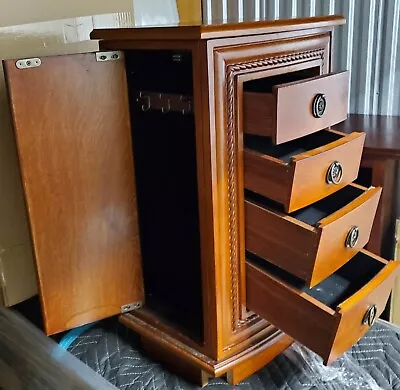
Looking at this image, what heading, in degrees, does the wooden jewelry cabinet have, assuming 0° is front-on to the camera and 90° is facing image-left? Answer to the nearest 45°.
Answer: approximately 315°
